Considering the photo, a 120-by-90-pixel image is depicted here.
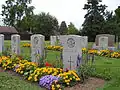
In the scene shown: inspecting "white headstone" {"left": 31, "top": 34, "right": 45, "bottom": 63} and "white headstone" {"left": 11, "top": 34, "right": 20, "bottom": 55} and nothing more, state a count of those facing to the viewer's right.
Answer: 0

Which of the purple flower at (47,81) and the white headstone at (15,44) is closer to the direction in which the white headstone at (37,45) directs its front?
the purple flower

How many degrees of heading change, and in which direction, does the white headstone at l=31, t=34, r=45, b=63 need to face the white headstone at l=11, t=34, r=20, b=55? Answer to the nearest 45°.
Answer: approximately 90° to its right

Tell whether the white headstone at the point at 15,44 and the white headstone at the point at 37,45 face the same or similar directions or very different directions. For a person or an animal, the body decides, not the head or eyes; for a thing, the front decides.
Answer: same or similar directions

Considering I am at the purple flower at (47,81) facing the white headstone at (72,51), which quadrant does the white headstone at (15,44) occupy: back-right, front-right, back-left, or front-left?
front-left

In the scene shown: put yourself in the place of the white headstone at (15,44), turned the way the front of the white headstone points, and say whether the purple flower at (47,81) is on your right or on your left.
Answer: on your left

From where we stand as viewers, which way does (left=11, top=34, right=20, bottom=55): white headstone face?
facing the viewer and to the left of the viewer

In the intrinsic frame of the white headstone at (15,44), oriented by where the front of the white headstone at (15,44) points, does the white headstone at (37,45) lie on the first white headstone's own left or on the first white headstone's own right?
on the first white headstone's own left

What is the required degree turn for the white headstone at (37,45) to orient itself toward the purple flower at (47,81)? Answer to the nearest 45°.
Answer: approximately 45° to its left
